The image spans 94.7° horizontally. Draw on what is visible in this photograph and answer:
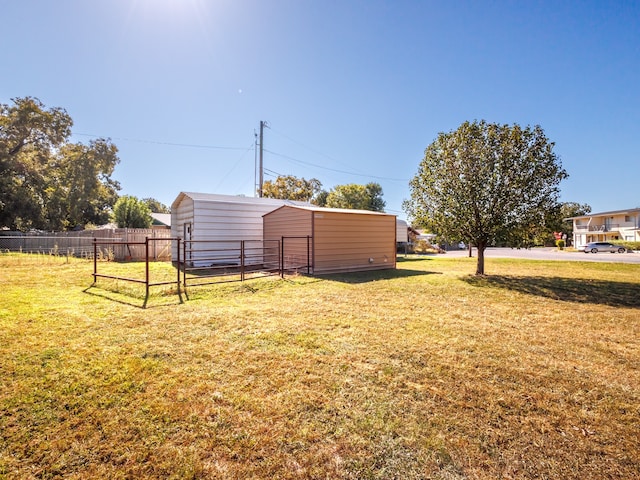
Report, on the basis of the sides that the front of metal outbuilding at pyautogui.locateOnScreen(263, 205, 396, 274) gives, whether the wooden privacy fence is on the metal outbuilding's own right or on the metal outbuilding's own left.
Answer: on the metal outbuilding's own right

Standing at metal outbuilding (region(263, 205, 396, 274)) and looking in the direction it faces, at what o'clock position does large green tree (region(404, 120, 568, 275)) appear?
The large green tree is roughly at 8 o'clock from the metal outbuilding.

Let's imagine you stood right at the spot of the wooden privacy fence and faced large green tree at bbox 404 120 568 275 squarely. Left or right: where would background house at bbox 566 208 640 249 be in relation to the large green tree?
left

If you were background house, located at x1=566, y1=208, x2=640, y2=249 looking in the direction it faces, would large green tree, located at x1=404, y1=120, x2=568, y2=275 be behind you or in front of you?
in front

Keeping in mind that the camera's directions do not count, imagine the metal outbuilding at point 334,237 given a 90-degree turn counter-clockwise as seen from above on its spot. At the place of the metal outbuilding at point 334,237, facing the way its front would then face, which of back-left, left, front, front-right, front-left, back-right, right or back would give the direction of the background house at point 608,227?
left

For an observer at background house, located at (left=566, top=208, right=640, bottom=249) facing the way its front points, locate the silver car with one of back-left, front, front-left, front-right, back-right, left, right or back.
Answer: front-left
